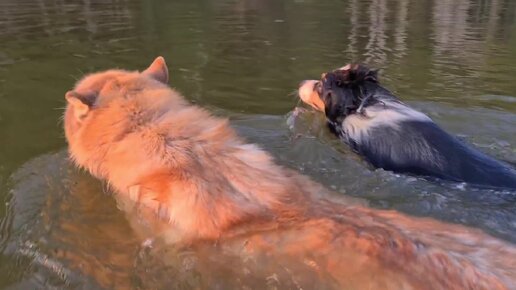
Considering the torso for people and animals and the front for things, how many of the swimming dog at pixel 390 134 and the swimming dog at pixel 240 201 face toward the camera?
0

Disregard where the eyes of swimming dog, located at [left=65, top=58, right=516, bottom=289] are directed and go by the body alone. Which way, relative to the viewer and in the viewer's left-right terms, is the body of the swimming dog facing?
facing away from the viewer and to the left of the viewer

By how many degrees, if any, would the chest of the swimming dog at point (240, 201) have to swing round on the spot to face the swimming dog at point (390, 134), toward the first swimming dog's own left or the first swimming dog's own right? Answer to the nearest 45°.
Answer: approximately 90° to the first swimming dog's own right

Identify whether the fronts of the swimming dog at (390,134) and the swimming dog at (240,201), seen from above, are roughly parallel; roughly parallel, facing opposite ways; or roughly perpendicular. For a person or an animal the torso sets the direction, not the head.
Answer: roughly parallel

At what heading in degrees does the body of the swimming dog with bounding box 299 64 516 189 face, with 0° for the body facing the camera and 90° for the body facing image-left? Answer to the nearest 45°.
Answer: approximately 135°
